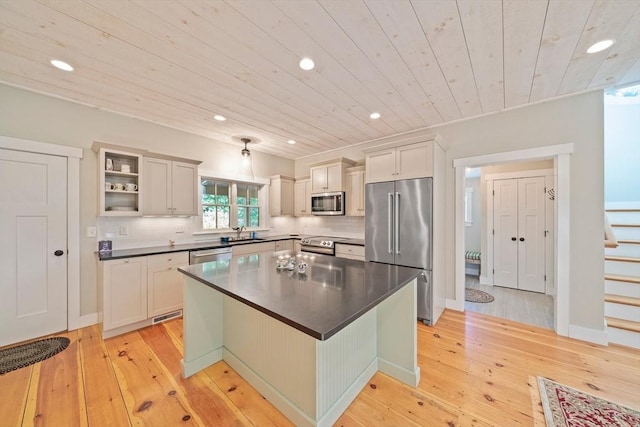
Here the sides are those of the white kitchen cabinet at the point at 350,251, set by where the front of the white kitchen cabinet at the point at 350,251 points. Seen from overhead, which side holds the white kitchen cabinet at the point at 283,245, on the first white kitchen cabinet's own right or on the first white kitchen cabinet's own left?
on the first white kitchen cabinet's own right

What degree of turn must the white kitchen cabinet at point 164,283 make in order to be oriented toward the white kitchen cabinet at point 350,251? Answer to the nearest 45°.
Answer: approximately 45° to its left

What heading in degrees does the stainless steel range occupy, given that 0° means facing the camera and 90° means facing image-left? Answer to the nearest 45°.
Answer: approximately 45°

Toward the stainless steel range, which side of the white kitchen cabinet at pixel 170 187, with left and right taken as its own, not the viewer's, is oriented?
left

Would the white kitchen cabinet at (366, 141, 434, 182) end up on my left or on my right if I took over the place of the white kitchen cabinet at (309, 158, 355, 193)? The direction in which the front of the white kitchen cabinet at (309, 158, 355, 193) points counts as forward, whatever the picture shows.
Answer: on my left

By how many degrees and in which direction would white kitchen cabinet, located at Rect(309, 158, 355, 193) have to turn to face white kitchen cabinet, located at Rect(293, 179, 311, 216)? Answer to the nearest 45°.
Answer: approximately 90° to its right

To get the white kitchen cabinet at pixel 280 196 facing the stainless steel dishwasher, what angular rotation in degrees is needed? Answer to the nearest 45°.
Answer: approximately 90° to its right

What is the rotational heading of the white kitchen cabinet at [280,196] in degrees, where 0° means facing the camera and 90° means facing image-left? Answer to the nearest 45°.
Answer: approximately 315°

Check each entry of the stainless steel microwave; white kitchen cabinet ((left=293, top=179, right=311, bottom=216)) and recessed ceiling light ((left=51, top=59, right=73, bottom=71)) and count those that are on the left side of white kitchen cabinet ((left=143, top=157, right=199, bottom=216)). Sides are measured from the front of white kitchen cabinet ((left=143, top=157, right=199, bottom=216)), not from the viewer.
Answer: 2
